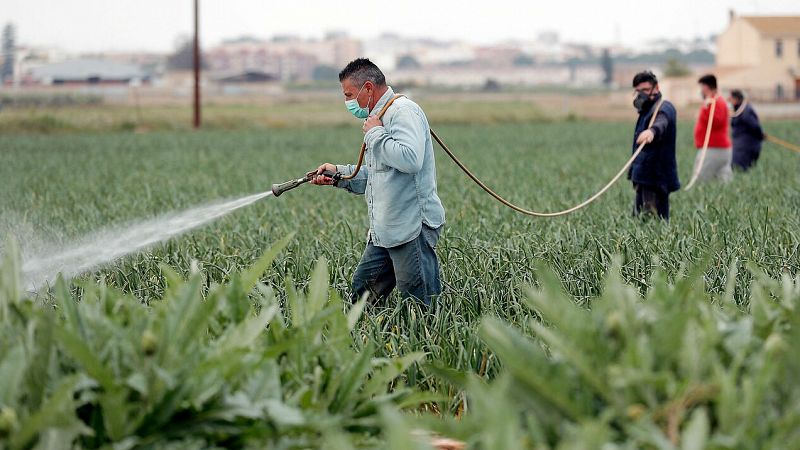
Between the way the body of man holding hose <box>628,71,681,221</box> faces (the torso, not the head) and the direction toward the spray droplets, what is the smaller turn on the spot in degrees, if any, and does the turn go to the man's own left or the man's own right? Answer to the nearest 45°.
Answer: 0° — they already face it

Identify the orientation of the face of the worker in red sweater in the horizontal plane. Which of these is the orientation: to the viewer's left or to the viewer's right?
to the viewer's left

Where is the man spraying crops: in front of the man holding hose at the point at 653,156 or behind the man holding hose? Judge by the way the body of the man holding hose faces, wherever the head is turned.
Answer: in front

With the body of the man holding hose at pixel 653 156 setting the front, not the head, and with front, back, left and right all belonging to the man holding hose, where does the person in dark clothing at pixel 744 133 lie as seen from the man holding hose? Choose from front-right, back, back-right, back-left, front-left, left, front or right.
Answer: back-right

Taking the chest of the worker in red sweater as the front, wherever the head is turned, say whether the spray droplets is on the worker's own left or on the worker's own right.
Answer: on the worker's own left

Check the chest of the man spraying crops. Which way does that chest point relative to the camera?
to the viewer's left

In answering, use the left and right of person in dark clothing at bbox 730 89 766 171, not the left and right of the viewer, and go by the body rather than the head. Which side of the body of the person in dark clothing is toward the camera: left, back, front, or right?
left

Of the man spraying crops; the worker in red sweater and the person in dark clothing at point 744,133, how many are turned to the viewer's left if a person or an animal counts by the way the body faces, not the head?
3

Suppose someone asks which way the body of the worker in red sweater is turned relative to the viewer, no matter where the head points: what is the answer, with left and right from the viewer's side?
facing to the left of the viewer

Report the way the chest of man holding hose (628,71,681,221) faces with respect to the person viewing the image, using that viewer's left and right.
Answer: facing the viewer and to the left of the viewer
